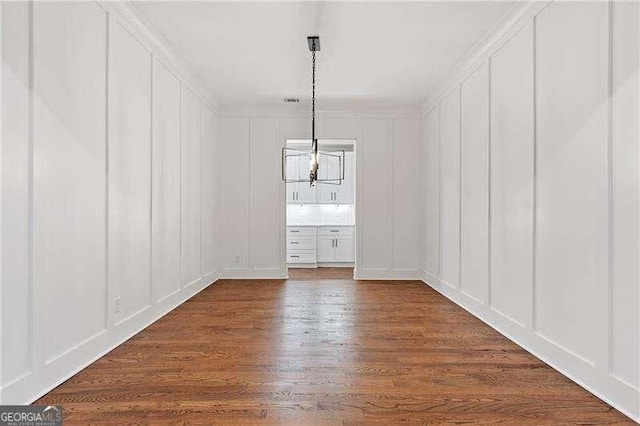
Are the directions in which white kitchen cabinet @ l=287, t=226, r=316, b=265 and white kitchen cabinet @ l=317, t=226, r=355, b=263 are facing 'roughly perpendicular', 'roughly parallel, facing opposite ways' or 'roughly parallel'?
roughly parallel

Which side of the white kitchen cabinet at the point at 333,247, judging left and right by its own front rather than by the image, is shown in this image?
front

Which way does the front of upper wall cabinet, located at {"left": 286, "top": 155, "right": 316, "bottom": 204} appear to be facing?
toward the camera

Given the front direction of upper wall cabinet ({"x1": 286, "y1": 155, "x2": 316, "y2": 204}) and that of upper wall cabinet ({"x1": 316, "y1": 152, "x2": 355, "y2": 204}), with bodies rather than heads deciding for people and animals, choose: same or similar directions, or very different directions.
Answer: same or similar directions

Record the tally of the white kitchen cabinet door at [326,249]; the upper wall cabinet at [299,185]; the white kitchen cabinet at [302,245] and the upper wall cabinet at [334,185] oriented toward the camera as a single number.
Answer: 4

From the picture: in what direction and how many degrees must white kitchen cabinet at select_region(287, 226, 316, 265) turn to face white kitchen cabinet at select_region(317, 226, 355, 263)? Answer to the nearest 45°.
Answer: approximately 90° to its left

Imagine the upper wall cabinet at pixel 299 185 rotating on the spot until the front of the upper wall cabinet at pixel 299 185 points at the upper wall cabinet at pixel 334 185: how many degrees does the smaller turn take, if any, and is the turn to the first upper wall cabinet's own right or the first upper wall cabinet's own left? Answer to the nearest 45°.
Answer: approximately 90° to the first upper wall cabinet's own left

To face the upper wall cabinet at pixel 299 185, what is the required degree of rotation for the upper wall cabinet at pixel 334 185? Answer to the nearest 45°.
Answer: approximately 90° to its right

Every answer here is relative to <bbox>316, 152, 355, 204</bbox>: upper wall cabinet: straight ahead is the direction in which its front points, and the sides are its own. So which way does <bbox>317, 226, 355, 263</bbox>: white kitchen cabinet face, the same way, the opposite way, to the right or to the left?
the same way
